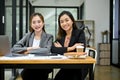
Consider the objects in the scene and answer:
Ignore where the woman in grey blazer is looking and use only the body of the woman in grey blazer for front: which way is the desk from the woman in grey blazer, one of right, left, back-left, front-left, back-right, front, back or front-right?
front

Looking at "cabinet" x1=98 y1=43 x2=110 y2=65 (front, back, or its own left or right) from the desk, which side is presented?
front

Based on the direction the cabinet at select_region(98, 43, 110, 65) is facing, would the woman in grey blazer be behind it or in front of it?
in front

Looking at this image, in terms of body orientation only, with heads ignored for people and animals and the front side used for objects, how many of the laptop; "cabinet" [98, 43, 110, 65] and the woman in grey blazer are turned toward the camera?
2

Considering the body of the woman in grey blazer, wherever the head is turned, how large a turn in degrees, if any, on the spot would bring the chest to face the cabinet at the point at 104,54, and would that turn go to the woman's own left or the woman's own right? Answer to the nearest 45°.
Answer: approximately 135° to the woman's own left

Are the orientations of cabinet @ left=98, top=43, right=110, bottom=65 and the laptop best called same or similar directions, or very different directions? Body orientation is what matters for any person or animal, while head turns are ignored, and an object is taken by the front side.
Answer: very different directions

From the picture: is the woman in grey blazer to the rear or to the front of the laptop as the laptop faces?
to the front

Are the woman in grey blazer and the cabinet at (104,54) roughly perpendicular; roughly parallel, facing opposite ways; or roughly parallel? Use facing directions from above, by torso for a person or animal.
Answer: roughly parallel

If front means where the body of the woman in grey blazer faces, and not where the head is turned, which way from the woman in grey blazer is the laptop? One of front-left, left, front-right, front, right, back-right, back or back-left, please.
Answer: front-right

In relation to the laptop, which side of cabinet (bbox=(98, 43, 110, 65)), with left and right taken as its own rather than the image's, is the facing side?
front

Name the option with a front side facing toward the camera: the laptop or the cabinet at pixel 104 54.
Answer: the cabinet

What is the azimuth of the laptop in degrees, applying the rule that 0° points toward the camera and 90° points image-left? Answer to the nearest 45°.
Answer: approximately 225°

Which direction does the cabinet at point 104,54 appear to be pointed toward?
toward the camera
